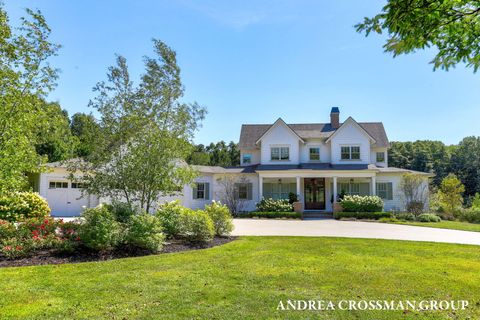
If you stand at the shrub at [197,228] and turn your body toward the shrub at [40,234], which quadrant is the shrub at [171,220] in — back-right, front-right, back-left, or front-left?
front-right

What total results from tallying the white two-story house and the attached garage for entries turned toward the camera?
2

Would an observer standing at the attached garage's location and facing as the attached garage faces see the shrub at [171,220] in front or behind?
in front

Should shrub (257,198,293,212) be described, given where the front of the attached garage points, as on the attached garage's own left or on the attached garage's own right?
on the attached garage's own left

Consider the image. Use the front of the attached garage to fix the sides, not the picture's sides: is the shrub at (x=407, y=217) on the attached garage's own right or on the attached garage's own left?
on the attached garage's own left

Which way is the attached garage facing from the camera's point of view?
toward the camera

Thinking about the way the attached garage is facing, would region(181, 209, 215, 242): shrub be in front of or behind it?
in front

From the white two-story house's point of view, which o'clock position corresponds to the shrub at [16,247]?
The shrub is roughly at 1 o'clock from the white two-story house.

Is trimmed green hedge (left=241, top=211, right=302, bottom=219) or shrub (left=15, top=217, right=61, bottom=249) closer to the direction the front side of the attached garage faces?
the shrub

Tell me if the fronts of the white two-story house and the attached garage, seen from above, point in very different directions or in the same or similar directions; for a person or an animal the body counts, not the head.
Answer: same or similar directions

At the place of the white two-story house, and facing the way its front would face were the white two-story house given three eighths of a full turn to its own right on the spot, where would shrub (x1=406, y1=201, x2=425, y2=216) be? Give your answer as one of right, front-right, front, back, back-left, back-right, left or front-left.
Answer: back

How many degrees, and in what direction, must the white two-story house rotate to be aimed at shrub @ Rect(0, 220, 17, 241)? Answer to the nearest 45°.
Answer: approximately 45° to its right

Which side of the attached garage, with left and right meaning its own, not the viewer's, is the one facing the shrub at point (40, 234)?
front

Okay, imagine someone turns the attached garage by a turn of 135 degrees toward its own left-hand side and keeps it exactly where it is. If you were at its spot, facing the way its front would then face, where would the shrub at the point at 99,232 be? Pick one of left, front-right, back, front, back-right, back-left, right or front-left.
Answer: back-right

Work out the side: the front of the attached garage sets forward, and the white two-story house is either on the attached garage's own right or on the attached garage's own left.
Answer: on the attached garage's own left
